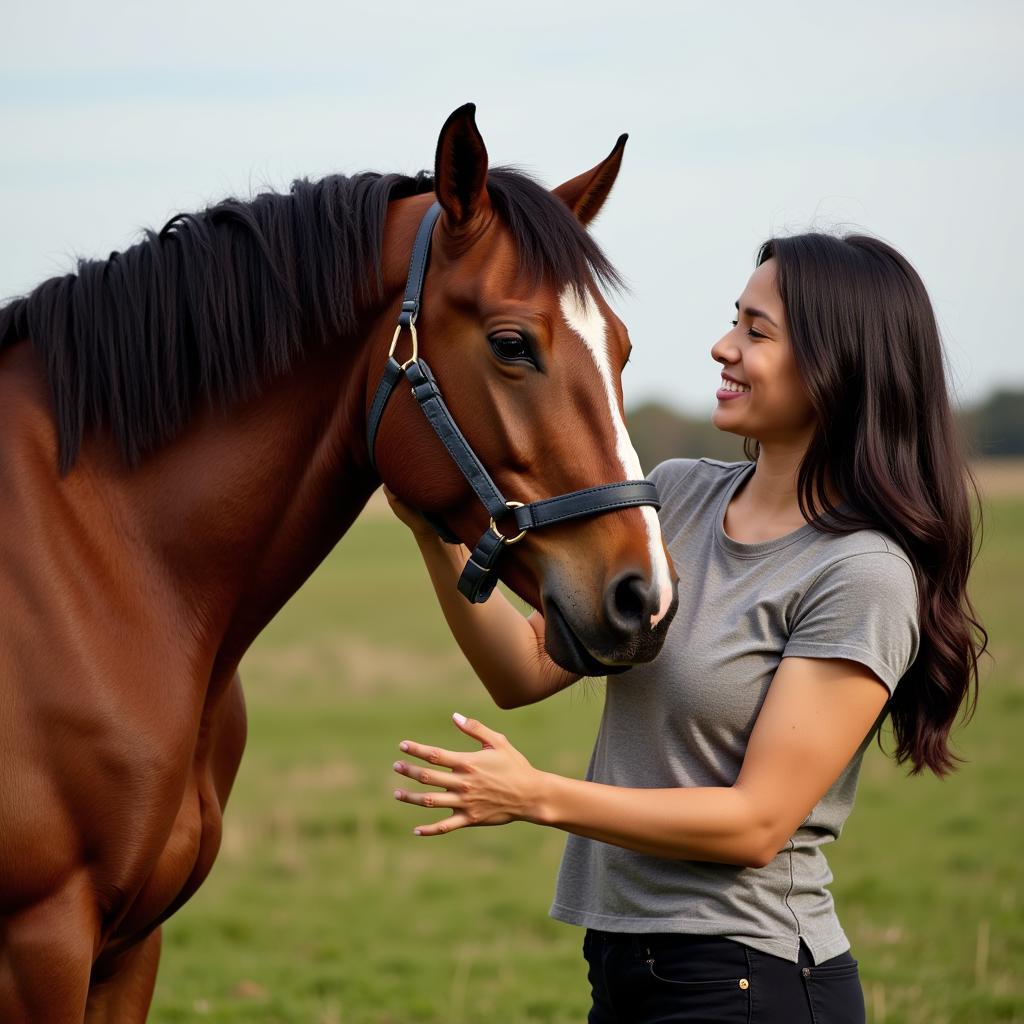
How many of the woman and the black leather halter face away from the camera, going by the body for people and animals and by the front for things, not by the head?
0

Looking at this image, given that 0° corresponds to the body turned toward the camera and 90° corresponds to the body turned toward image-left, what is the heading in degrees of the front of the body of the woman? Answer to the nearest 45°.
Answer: approximately 45°

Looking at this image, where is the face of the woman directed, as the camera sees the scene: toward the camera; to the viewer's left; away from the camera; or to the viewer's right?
to the viewer's left

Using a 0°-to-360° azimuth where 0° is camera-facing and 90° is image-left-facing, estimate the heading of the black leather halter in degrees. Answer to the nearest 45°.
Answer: approximately 315°
